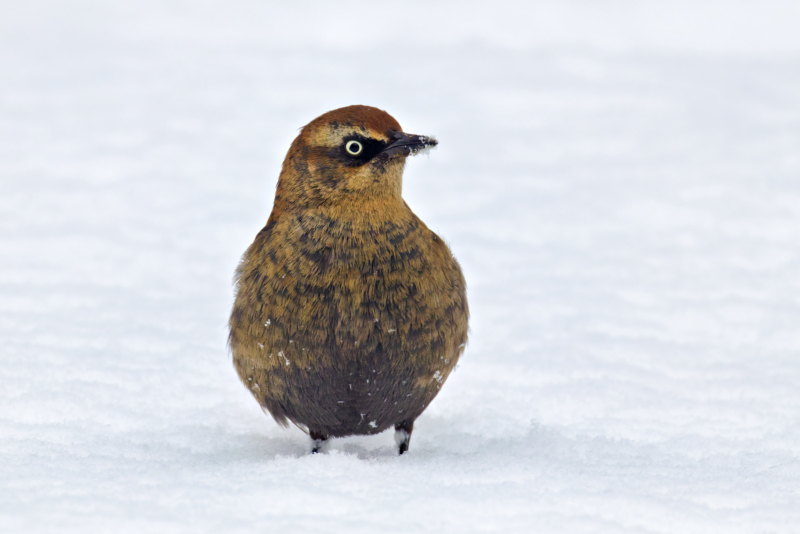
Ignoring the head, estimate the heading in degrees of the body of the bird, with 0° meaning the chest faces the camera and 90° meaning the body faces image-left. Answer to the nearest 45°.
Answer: approximately 0°
